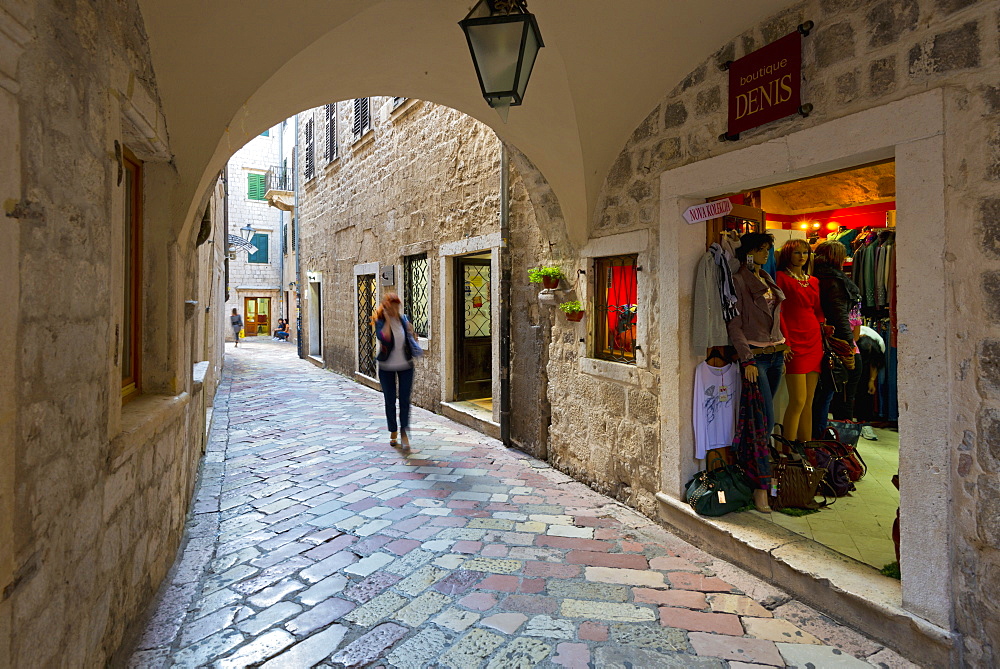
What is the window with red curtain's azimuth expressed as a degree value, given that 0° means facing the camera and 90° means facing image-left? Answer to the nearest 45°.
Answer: approximately 45°

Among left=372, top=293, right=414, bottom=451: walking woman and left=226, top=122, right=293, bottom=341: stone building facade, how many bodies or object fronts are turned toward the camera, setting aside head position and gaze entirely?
2

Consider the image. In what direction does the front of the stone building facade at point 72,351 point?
to the viewer's right

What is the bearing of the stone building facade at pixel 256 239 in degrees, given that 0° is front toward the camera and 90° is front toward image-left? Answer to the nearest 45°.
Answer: approximately 0°

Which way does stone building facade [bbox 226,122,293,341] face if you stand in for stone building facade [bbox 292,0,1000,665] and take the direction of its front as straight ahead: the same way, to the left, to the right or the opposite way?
to the left

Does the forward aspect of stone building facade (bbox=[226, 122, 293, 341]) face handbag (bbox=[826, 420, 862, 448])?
yes
